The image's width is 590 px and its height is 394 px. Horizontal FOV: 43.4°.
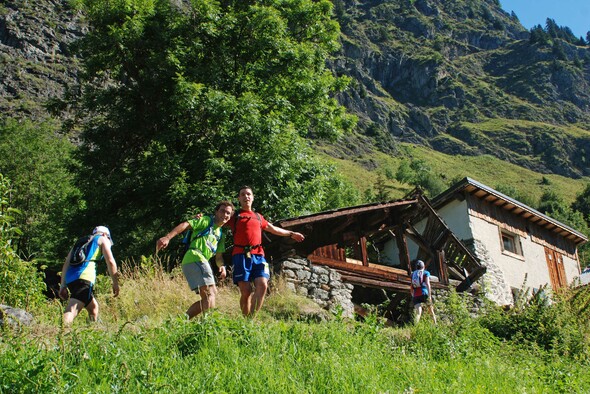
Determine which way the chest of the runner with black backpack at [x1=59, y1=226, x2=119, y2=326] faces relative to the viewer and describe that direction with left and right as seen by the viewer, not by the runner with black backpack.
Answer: facing away from the viewer and to the right of the viewer

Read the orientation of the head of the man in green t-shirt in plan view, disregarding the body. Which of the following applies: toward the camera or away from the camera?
toward the camera

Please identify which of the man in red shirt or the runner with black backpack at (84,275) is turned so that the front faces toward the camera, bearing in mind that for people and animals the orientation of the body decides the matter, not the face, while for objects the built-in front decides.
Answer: the man in red shirt

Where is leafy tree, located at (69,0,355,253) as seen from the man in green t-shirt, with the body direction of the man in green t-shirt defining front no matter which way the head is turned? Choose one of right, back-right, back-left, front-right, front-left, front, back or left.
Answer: back-left

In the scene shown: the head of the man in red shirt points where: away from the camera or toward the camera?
toward the camera

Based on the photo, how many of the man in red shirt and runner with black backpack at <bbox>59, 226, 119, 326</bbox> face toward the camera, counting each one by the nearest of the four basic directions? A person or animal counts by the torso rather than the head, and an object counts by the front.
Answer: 1

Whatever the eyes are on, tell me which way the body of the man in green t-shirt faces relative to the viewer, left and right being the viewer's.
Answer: facing the viewer and to the right of the viewer

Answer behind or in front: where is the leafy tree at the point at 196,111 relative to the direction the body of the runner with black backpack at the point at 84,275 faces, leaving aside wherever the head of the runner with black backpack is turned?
in front

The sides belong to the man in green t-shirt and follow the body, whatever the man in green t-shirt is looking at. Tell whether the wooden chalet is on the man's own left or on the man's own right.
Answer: on the man's own left

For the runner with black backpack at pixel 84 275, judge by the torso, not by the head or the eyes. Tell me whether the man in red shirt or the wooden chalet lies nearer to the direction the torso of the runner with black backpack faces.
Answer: the wooden chalet

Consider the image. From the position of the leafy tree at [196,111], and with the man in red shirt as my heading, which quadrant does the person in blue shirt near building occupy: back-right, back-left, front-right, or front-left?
front-left

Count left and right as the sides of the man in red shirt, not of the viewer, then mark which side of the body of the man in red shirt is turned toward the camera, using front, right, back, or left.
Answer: front

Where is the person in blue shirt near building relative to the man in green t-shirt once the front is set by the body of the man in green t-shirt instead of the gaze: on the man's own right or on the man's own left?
on the man's own left

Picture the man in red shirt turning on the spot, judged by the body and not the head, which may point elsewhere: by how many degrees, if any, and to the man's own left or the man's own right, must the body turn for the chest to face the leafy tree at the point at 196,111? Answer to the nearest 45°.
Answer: approximately 180°

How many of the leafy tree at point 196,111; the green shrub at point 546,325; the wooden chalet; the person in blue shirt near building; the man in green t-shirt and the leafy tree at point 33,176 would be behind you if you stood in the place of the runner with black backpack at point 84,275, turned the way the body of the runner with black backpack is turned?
0
